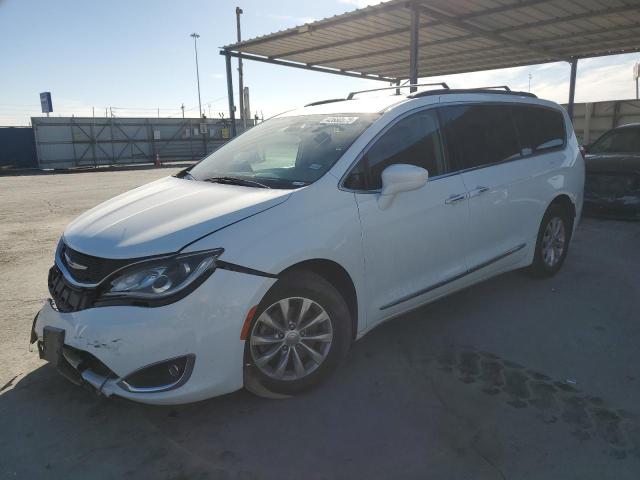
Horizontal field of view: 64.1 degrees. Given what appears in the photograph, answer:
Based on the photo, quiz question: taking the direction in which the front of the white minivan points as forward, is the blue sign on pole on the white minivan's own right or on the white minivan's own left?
on the white minivan's own right

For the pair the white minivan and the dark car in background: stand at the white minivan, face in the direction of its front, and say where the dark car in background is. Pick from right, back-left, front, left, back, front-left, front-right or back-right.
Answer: back

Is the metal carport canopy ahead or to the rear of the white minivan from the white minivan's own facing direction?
to the rear

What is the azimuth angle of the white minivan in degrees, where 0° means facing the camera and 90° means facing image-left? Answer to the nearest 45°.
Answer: approximately 45°
